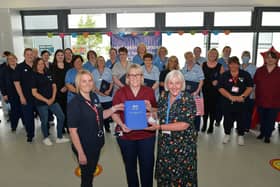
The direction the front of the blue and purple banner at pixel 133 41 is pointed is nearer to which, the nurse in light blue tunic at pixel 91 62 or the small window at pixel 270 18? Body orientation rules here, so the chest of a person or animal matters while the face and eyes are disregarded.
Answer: the nurse in light blue tunic

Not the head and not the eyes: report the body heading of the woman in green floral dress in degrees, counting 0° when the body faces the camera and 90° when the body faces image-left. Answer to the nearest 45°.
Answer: approximately 45°

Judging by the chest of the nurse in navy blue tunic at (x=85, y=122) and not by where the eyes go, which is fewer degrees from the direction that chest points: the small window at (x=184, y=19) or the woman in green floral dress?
the woman in green floral dress

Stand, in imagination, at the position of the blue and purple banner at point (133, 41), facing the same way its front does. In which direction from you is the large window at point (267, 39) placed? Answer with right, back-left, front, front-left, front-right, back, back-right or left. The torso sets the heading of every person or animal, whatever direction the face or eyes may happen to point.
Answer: left

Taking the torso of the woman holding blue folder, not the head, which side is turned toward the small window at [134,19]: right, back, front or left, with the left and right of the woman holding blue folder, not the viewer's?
back

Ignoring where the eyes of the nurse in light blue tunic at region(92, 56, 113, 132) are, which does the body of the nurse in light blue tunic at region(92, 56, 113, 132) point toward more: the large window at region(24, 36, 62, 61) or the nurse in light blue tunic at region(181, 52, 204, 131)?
the nurse in light blue tunic

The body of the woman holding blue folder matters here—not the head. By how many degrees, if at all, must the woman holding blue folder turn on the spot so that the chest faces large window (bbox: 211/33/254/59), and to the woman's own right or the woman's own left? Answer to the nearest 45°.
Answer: approximately 135° to the woman's own left

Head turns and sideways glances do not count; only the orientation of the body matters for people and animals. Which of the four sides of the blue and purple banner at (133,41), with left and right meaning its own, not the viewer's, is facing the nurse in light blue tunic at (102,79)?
front

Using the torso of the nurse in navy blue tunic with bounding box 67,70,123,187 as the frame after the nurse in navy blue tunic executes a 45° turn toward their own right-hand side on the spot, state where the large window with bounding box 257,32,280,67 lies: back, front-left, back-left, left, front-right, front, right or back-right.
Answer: back-left

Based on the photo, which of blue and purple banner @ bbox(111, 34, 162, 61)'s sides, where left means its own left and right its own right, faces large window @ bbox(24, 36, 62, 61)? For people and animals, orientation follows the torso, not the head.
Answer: right
